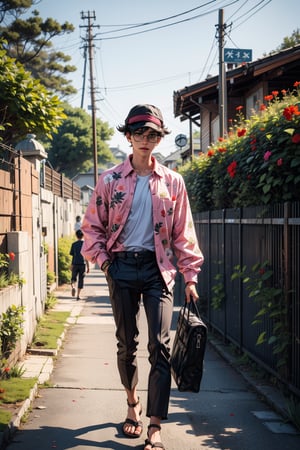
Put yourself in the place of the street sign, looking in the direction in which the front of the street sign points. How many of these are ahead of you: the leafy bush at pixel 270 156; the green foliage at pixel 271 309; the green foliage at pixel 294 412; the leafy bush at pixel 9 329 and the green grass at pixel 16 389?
5

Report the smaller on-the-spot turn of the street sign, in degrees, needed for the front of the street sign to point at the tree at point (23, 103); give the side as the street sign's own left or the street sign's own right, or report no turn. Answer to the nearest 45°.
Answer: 0° — it already faces it

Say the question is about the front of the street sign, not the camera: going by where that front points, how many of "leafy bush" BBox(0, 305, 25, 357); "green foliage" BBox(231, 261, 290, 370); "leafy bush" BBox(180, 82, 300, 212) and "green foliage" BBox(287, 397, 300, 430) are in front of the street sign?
4

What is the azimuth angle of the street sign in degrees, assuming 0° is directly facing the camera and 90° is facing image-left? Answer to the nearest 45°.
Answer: approximately 0°

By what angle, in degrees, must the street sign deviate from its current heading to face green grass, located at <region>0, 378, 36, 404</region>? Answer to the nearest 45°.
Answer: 0° — it already faces it

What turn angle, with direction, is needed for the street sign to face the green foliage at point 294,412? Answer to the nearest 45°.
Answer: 0° — it already faces it

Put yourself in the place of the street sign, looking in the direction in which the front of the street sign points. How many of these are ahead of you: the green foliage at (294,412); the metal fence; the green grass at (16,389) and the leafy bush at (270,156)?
4

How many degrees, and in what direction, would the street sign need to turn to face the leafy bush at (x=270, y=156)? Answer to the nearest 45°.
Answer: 0° — it already faces it

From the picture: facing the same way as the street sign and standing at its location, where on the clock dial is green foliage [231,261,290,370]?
The green foliage is roughly at 12 o'clock from the street sign.

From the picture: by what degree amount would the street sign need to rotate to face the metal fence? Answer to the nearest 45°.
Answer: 0° — it already faces it
